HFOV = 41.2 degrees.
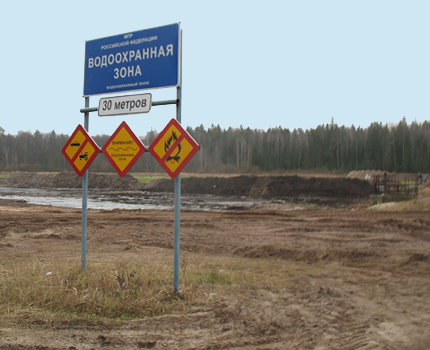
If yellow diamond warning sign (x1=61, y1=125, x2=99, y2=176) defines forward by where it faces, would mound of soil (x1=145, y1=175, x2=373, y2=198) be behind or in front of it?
behind

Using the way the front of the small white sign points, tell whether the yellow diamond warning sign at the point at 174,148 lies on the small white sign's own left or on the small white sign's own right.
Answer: on the small white sign's own left

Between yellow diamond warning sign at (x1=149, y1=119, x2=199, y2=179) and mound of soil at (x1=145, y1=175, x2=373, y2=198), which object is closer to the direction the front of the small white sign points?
the yellow diamond warning sign

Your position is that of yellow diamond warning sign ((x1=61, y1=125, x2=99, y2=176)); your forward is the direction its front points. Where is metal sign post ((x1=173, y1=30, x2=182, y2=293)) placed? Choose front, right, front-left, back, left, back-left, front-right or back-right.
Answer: left

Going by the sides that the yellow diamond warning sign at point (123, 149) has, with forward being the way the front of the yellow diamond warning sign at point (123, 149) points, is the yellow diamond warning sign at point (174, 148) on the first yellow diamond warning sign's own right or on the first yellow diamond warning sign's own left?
on the first yellow diamond warning sign's own left

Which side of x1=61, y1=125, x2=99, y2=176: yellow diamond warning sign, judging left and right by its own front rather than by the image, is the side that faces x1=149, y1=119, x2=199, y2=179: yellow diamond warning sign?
left

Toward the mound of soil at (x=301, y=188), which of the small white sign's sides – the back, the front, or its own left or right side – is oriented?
back

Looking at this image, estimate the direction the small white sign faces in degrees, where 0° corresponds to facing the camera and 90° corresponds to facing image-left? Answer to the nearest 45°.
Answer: approximately 45°
